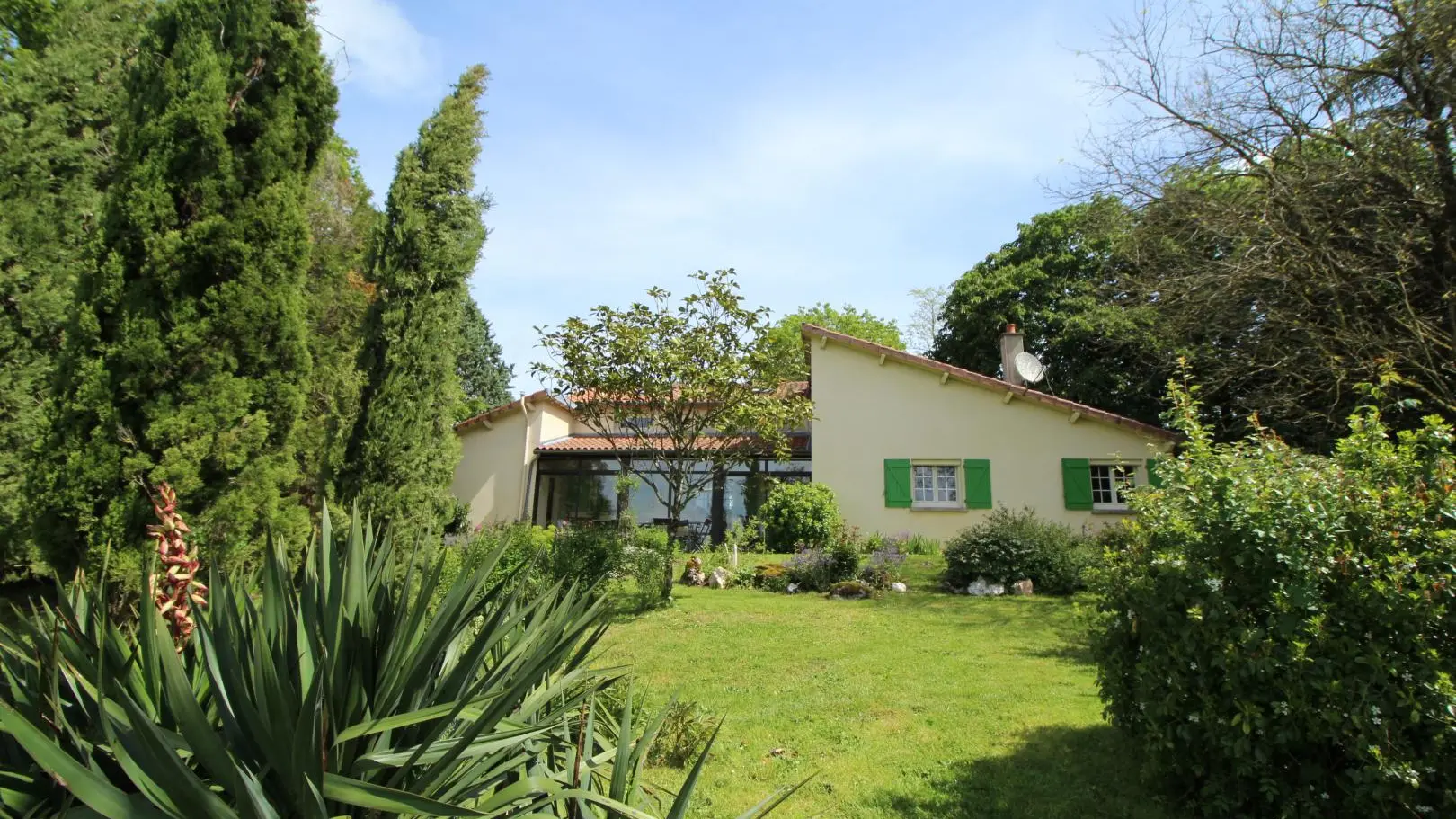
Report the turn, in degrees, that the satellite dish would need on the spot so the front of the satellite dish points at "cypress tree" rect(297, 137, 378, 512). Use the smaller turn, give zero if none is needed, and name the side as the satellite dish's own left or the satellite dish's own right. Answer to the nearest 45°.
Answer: approximately 90° to the satellite dish's own right

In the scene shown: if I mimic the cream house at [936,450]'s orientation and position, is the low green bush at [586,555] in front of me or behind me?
in front

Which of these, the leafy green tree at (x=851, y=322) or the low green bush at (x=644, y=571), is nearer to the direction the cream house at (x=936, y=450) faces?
the low green bush

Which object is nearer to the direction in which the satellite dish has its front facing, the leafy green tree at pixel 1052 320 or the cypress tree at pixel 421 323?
the cypress tree

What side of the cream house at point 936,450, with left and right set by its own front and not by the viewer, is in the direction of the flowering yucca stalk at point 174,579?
front

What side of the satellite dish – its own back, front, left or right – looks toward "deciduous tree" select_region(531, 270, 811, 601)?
right

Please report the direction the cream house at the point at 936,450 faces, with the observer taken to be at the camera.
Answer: facing the viewer

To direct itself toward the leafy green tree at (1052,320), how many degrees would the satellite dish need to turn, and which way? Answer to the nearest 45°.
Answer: approximately 135° to its left

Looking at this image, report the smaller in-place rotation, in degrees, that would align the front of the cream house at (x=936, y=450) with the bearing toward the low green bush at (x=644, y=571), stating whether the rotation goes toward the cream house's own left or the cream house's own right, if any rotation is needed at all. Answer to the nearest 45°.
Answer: approximately 45° to the cream house's own right

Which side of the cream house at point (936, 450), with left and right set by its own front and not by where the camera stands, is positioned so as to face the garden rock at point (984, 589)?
front

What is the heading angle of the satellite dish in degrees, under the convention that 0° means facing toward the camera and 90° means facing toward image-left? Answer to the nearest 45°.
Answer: approximately 315°

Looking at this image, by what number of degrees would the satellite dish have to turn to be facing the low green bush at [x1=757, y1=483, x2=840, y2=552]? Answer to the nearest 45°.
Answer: approximately 90° to its right

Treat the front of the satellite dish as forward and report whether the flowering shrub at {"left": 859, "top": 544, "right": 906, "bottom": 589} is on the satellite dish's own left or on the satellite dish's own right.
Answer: on the satellite dish's own right
